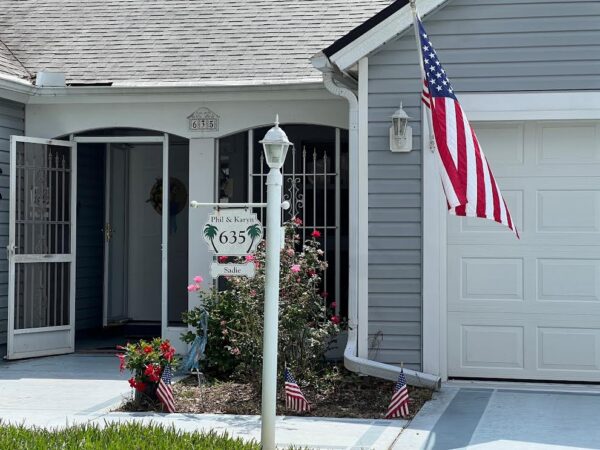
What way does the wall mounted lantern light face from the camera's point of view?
toward the camera

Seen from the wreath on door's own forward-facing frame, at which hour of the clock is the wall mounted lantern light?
The wall mounted lantern light is roughly at 11 o'clock from the wreath on door.

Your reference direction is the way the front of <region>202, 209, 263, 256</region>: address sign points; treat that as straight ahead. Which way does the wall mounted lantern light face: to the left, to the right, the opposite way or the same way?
the same way

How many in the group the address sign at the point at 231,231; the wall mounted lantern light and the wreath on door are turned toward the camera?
3

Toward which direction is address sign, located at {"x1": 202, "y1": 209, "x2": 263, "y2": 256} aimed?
toward the camera

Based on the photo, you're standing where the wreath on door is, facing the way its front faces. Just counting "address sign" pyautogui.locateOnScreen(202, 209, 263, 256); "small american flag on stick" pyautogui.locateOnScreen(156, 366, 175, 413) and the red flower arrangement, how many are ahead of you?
3

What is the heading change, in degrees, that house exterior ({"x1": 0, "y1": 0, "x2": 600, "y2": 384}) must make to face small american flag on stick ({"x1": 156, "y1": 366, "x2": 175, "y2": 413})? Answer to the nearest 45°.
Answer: approximately 45° to its right

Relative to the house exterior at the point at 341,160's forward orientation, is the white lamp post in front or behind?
in front

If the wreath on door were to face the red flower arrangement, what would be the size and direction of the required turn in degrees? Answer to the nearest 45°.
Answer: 0° — it already faces it

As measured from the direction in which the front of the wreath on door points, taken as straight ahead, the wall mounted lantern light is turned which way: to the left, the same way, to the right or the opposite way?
the same way

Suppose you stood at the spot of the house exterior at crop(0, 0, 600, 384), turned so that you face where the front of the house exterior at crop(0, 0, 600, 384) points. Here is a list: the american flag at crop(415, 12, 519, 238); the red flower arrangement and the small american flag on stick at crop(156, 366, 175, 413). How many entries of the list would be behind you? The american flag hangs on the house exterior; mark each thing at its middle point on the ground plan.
0

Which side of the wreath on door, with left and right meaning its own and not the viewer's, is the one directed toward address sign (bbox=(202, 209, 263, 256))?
front

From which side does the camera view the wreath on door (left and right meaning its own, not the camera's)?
front

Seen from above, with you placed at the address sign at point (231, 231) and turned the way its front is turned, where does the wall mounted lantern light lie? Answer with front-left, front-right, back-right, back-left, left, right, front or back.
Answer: back-left

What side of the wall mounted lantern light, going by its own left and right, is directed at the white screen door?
right

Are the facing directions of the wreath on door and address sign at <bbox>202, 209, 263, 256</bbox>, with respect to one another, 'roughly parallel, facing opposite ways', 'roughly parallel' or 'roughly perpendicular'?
roughly parallel
